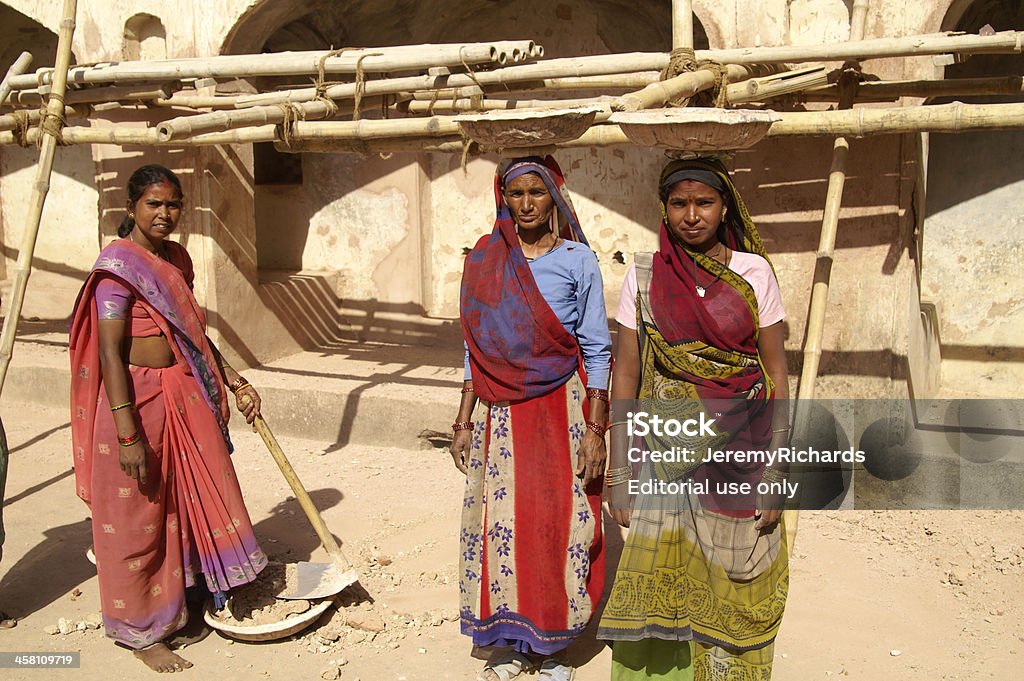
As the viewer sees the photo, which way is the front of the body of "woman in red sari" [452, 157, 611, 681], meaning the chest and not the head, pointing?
toward the camera

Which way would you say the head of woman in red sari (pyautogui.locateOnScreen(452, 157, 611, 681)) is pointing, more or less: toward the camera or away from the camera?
toward the camera

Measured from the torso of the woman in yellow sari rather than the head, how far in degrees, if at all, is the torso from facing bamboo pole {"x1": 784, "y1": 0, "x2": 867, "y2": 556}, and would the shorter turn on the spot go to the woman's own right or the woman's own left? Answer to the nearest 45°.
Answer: approximately 180°

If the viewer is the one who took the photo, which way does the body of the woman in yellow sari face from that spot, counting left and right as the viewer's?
facing the viewer

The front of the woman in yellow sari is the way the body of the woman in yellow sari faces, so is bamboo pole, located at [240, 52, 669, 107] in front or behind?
behind

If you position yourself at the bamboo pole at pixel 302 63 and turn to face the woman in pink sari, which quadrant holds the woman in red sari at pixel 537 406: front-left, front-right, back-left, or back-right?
front-left

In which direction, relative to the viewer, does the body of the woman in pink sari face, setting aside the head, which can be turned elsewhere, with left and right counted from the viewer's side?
facing the viewer and to the right of the viewer

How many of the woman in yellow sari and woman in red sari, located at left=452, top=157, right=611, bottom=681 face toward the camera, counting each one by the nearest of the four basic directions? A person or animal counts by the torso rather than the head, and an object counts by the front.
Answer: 2

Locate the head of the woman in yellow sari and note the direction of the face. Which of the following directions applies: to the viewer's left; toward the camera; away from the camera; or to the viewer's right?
toward the camera
